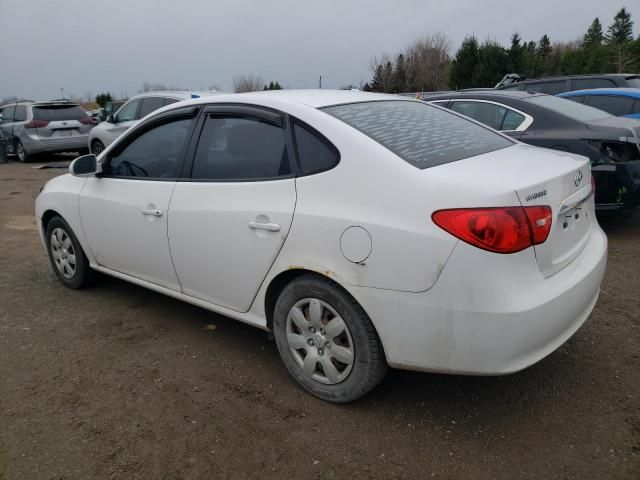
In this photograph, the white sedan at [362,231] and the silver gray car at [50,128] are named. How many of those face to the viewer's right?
0

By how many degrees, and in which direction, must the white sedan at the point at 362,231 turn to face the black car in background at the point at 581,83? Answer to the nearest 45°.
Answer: approximately 90° to its right

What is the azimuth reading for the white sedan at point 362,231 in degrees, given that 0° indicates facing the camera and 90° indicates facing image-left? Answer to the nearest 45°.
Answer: approximately 135°

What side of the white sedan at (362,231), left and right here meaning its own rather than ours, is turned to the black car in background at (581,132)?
right
